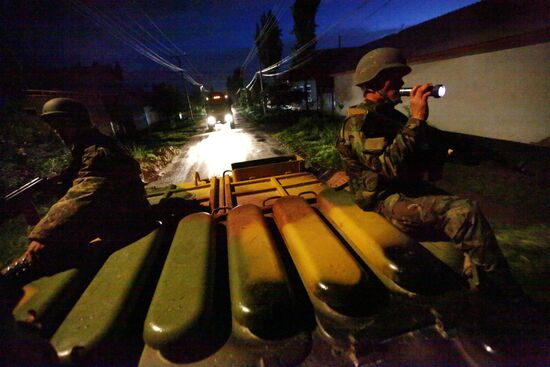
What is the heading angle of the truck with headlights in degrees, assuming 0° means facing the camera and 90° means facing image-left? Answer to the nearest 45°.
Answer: approximately 0°

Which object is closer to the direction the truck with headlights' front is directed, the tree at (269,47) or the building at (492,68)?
the building

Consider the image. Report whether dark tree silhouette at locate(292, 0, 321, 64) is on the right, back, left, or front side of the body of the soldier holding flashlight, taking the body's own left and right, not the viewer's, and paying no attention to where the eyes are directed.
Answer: left

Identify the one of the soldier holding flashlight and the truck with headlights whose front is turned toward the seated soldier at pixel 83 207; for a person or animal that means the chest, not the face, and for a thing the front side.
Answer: the truck with headlights

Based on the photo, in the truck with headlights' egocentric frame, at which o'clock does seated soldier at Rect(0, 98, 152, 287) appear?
The seated soldier is roughly at 12 o'clock from the truck with headlights.

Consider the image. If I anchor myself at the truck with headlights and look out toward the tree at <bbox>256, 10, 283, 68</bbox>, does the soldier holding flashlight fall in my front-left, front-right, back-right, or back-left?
back-right

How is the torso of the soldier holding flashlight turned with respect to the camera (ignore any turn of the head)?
to the viewer's right

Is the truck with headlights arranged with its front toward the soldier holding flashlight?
yes

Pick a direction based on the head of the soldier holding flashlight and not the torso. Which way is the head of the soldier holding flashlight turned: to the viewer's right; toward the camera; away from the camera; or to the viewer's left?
to the viewer's right

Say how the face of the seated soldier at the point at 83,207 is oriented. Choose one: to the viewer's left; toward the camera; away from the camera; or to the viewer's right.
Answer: to the viewer's left

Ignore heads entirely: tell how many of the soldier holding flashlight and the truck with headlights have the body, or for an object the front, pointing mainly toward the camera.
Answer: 1
